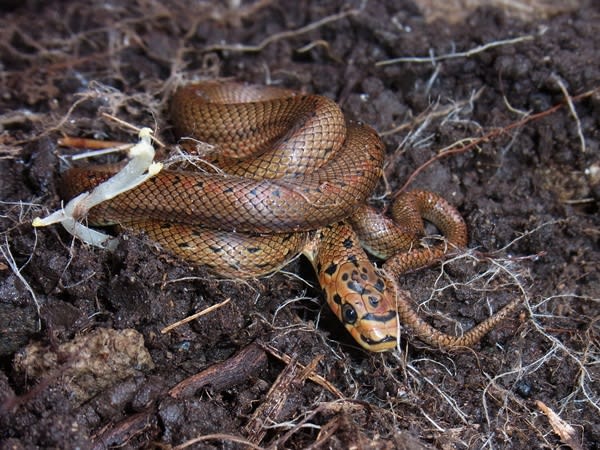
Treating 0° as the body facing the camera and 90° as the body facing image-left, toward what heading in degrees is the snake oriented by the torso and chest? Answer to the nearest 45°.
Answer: approximately 315°
